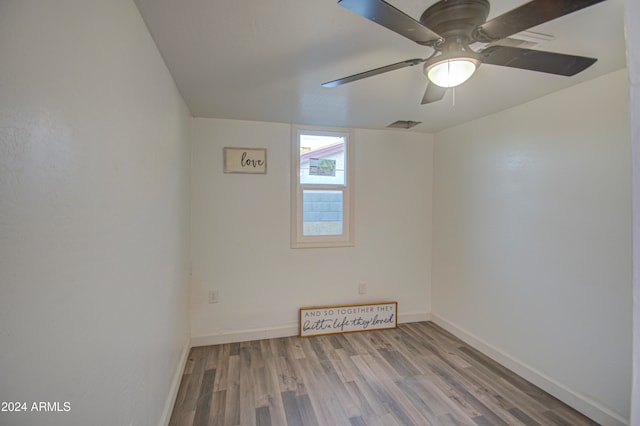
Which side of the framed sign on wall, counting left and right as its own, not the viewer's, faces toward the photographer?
front

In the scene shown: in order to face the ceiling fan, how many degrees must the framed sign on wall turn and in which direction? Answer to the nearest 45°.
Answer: approximately 45° to its left

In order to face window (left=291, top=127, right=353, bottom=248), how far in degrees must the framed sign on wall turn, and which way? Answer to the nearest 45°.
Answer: approximately 90° to its left

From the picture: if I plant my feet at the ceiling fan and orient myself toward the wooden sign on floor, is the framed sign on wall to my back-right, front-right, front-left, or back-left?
front-left

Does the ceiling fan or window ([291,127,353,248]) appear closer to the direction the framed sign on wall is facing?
the ceiling fan

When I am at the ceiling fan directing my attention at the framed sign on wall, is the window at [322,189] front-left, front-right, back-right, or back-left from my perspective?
front-right
